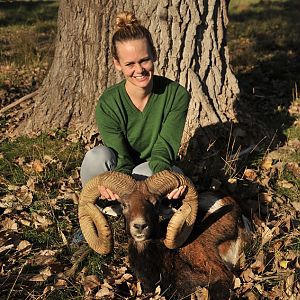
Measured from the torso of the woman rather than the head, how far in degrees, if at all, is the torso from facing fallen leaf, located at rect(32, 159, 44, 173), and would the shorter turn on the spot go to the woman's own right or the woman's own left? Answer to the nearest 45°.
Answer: approximately 135° to the woman's own right

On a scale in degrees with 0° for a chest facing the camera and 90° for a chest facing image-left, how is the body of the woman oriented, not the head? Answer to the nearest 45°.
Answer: approximately 0°

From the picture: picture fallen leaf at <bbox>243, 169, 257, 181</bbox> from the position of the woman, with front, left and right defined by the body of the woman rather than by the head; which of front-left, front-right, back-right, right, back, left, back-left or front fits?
back-left

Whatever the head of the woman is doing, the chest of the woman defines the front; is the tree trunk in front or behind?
behind

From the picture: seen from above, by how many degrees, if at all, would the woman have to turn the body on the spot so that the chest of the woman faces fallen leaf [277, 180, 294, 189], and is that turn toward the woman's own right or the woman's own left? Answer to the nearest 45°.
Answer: approximately 135° to the woman's own left

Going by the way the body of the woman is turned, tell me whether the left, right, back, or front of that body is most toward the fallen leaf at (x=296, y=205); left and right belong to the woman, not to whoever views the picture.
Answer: left

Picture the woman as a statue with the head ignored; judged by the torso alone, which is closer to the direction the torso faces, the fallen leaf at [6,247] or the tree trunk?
the fallen leaf
